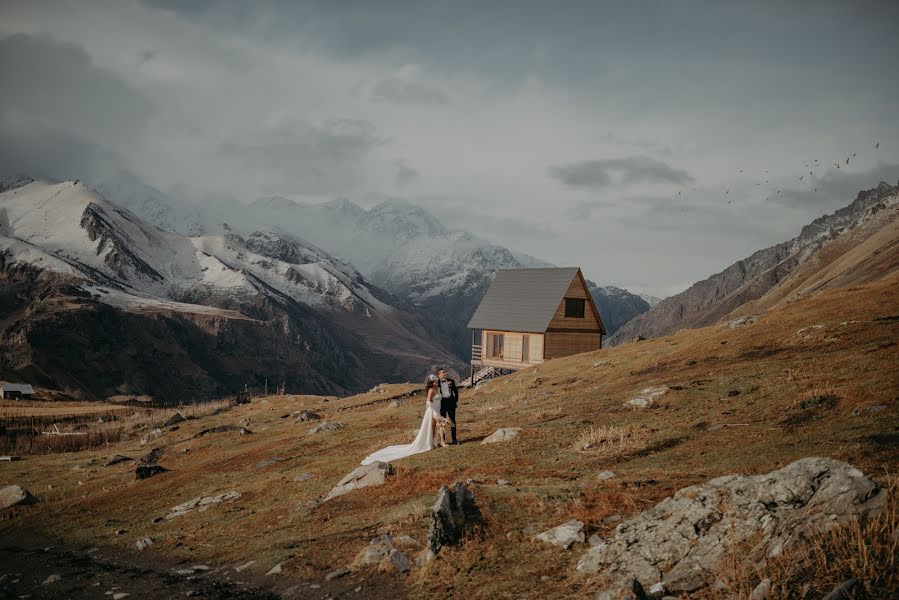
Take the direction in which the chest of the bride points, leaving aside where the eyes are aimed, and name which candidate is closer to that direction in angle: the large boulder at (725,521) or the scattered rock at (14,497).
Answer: the large boulder

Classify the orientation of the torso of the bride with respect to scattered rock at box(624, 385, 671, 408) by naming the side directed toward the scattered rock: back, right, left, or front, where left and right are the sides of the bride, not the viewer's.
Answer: front

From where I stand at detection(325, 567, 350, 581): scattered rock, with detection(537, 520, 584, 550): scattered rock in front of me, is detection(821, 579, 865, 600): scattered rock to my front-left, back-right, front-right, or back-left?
front-right

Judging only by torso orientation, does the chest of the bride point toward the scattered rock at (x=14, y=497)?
no

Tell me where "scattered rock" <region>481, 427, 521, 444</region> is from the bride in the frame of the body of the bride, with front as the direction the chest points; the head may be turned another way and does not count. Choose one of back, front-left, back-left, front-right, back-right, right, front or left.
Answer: front

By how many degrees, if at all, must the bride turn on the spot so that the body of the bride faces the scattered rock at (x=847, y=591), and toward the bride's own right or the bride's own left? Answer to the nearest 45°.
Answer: approximately 90° to the bride's own right

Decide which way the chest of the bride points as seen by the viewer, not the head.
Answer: to the viewer's right

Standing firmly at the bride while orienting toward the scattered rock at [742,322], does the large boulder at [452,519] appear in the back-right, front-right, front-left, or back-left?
back-right

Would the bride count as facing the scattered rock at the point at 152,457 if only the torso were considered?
no

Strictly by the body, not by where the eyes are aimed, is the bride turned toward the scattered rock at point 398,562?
no

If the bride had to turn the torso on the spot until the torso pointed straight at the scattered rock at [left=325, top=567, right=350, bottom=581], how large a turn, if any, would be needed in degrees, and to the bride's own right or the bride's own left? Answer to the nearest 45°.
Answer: approximately 90° to the bride's own right
